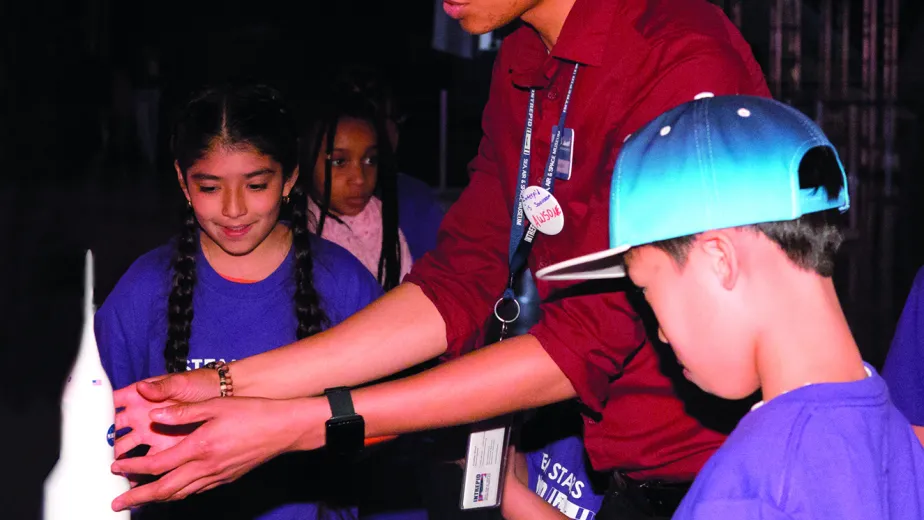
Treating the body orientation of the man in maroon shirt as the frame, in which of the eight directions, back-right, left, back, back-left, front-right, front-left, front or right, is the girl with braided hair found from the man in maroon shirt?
right

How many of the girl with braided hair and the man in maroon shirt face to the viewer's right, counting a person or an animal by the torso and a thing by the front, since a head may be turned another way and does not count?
0

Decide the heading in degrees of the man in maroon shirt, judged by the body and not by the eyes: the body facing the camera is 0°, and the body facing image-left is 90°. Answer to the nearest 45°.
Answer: approximately 45°

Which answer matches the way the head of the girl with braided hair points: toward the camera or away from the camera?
toward the camera

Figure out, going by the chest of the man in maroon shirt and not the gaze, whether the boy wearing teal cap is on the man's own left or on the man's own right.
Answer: on the man's own left

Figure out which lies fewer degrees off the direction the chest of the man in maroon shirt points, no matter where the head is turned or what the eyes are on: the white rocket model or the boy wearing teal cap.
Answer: the white rocket model

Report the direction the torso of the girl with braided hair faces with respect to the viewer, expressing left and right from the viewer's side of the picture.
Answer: facing the viewer

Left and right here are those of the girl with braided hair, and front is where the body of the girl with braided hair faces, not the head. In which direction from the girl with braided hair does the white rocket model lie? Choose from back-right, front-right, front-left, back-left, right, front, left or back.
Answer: front

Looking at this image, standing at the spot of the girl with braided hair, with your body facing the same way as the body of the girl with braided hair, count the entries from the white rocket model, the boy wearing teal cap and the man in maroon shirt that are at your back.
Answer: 0

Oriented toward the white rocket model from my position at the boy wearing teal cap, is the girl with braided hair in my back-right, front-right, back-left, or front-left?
front-right

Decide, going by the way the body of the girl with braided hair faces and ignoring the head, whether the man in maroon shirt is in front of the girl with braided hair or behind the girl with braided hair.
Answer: in front

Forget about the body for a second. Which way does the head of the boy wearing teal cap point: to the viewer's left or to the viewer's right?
to the viewer's left

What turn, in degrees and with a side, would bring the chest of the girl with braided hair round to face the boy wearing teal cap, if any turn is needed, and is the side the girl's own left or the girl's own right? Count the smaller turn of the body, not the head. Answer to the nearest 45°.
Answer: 0° — they already face them
